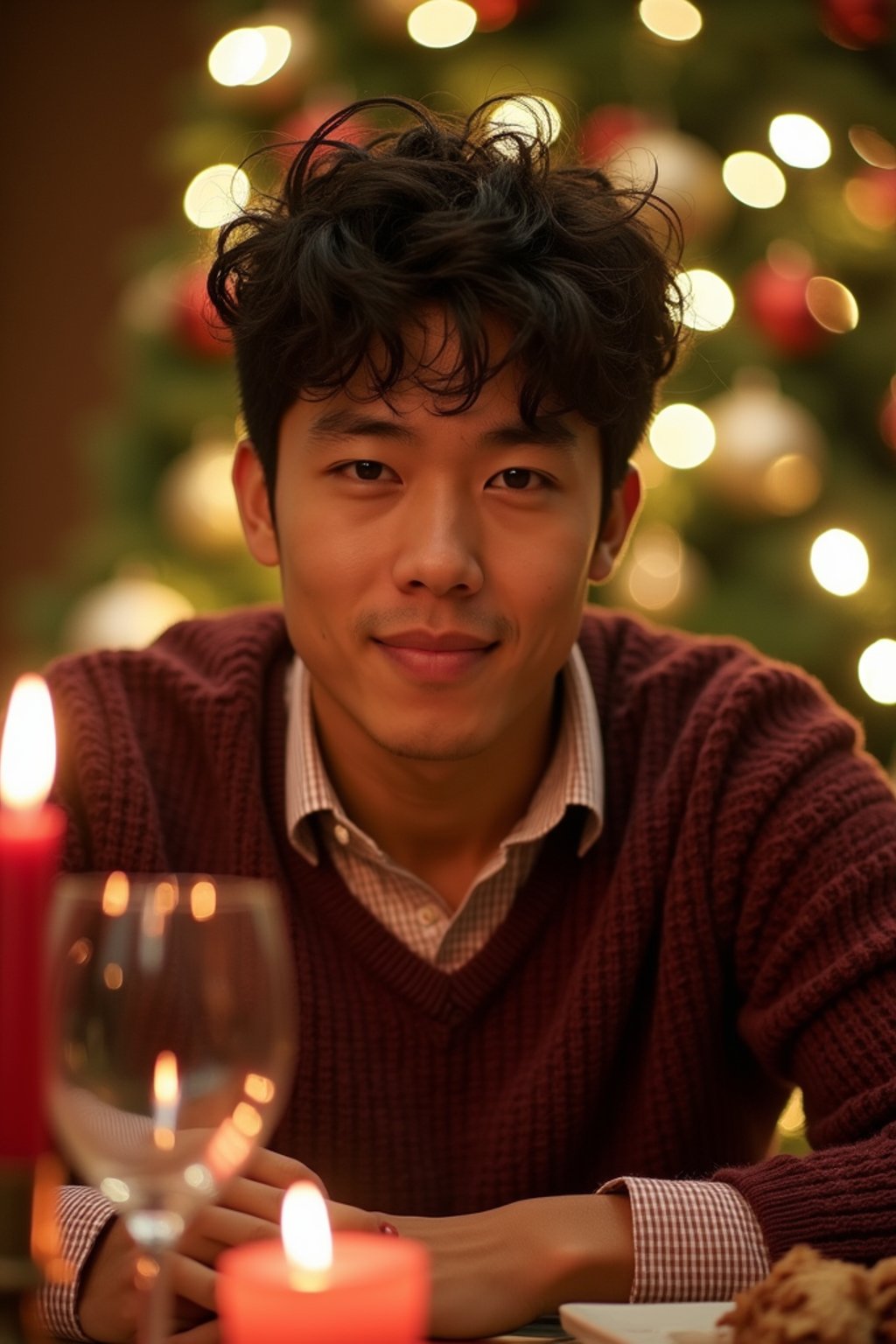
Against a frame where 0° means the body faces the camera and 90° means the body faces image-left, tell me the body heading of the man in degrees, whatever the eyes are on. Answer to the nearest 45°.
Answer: approximately 0°

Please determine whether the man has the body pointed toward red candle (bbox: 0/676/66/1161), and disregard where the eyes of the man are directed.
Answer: yes

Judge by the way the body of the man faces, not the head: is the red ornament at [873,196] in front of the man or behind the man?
behind

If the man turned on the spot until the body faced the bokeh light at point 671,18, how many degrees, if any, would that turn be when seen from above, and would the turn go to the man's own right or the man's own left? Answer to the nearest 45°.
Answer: approximately 180°

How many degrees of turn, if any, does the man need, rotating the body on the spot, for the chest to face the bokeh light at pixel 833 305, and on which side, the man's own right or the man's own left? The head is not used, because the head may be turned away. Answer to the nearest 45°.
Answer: approximately 180°

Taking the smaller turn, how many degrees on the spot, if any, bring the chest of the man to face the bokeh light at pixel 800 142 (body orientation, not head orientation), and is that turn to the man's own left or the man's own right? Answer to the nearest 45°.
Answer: approximately 180°

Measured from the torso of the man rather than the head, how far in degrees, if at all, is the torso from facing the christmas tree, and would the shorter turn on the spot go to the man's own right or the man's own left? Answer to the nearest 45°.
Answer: approximately 180°

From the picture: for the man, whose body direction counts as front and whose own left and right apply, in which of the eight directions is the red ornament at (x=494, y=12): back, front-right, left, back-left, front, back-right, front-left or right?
back

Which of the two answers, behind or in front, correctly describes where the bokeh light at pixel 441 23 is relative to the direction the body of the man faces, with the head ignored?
behind

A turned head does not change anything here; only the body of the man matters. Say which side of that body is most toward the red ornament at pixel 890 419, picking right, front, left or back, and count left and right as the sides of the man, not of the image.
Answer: back
